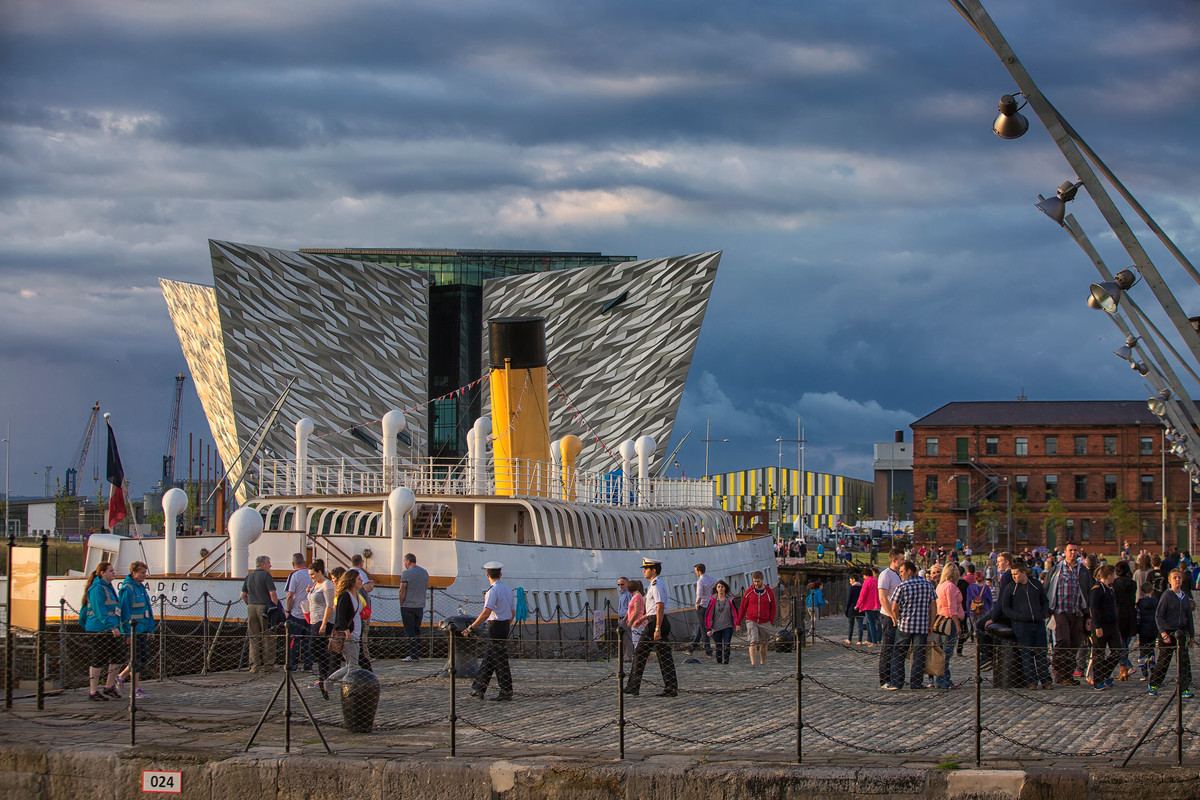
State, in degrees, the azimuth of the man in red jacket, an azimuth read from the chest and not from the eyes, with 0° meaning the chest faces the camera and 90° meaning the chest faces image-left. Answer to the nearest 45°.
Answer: approximately 0°

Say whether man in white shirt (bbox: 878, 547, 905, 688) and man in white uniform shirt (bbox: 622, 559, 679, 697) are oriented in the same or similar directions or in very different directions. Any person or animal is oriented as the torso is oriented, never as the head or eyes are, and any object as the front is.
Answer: very different directions
